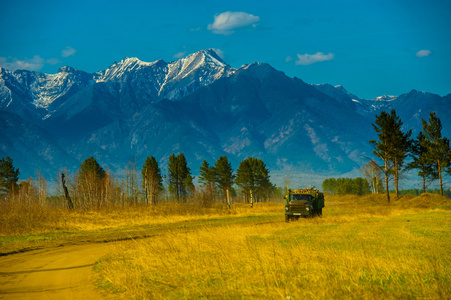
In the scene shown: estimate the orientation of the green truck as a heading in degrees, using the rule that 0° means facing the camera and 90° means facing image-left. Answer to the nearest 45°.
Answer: approximately 45°
